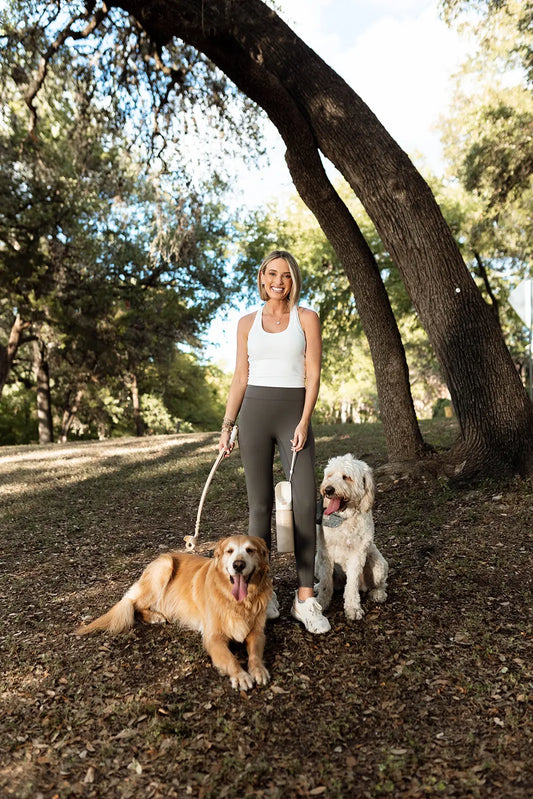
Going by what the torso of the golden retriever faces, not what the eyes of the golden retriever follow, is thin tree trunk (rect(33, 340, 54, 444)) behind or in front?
behind

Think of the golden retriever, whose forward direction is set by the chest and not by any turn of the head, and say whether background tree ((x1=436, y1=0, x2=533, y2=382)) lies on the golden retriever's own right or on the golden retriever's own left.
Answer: on the golden retriever's own left

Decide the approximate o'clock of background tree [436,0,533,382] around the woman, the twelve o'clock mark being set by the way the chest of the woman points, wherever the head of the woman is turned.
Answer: The background tree is roughly at 7 o'clock from the woman.

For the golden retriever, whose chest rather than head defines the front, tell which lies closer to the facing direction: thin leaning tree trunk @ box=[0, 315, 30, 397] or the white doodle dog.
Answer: the white doodle dog

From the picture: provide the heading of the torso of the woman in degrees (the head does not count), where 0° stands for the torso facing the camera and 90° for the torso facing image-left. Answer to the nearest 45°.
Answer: approximately 0°

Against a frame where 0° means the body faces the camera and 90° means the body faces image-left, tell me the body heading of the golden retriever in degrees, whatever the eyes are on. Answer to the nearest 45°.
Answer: approximately 315°
